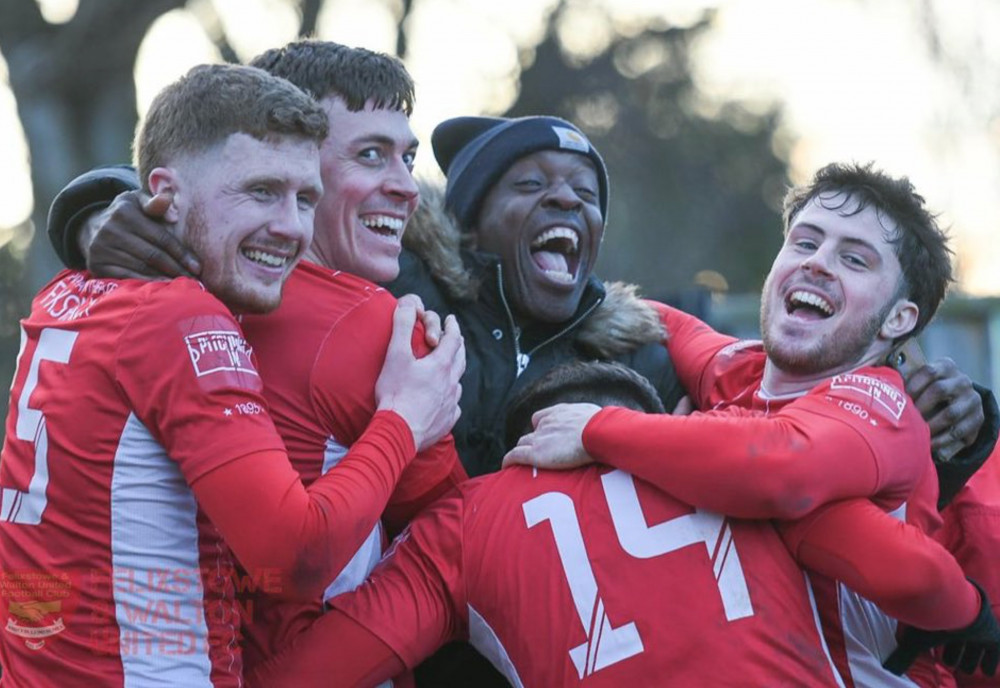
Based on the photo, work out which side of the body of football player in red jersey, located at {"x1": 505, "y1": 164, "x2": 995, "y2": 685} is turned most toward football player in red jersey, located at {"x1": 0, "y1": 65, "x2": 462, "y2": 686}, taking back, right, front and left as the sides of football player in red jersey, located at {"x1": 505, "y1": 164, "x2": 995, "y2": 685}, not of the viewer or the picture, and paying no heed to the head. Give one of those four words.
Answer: front

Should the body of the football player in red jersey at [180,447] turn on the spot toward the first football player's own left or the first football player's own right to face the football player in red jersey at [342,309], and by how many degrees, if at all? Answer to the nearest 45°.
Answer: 0° — they already face them

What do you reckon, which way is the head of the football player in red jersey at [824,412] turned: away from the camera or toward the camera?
toward the camera

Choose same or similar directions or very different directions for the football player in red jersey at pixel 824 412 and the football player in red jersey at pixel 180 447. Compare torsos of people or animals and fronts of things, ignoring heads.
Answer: very different directions

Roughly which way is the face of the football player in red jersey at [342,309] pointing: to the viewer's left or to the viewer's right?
to the viewer's right

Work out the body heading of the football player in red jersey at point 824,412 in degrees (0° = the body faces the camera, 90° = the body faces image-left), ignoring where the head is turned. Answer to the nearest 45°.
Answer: approximately 45°

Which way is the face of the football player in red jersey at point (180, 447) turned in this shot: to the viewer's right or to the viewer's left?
to the viewer's right

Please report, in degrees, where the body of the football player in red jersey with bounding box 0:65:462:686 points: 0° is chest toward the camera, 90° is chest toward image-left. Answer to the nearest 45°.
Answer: approximately 225°
